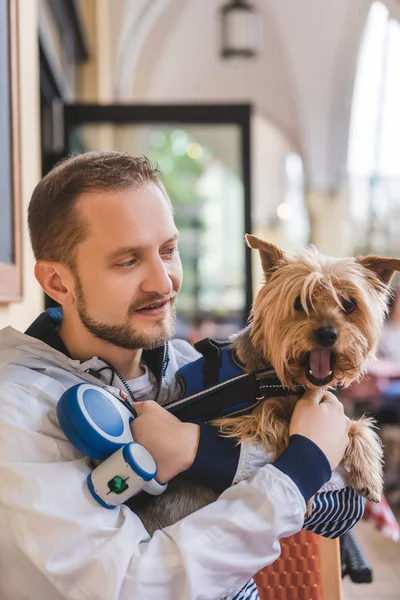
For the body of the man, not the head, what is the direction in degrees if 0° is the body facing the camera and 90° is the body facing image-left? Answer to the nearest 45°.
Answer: approximately 315°

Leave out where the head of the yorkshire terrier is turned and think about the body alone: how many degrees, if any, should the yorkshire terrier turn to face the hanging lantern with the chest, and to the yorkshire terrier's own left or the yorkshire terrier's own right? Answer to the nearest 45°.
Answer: approximately 135° to the yorkshire terrier's own left

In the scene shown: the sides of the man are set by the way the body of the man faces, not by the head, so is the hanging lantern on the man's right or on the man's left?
on the man's left

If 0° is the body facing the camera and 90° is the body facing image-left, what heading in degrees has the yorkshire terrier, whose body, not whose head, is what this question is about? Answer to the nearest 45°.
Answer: approximately 315°
